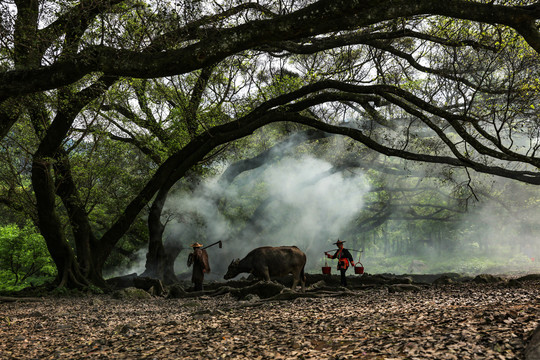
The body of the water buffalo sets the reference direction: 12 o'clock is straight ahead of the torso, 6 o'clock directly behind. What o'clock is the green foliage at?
The green foliage is roughly at 1 o'clock from the water buffalo.

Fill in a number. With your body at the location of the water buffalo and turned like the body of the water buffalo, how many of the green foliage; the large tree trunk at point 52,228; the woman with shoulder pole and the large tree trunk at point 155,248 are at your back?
1

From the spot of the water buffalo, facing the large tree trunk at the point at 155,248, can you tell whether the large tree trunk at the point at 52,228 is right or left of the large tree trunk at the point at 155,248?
left

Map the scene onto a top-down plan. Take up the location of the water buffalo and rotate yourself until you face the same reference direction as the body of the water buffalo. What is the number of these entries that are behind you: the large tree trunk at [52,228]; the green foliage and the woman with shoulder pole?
1

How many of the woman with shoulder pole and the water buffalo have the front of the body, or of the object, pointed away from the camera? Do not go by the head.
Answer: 0

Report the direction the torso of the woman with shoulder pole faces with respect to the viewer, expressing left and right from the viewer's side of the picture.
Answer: facing the viewer and to the left of the viewer

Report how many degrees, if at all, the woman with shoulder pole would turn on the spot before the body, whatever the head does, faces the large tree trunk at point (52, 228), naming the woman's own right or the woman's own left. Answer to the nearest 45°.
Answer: approximately 45° to the woman's own right

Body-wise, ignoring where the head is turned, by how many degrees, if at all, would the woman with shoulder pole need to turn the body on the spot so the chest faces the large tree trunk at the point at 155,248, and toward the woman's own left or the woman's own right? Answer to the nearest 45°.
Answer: approximately 90° to the woman's own right

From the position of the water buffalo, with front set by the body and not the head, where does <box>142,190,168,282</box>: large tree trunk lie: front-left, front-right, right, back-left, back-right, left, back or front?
front-right

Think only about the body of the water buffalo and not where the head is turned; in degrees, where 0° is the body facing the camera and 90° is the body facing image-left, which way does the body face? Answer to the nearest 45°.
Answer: approximately 90°

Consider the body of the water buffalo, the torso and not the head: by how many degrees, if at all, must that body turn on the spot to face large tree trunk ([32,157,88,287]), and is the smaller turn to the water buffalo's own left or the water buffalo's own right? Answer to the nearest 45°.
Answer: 0° — it already faces it
